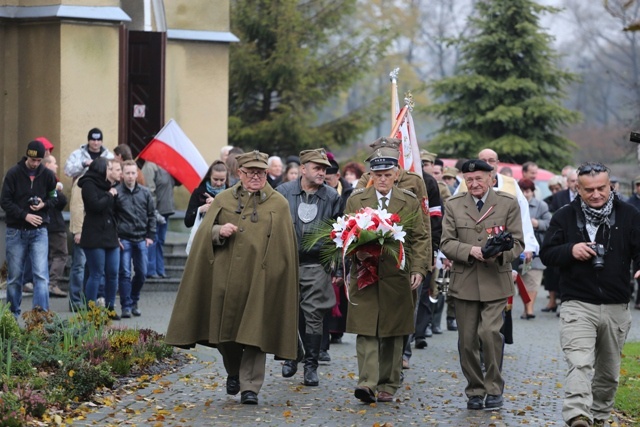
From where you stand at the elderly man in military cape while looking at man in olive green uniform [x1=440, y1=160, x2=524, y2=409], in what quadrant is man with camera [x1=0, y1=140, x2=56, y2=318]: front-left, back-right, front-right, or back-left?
back-left

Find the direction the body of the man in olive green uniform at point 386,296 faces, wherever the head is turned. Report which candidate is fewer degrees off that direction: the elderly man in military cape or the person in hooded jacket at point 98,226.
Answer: the elderly man in military cape

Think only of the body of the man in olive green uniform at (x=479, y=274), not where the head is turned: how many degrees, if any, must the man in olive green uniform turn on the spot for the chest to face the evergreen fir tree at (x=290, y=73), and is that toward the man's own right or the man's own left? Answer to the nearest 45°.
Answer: approximately 180°

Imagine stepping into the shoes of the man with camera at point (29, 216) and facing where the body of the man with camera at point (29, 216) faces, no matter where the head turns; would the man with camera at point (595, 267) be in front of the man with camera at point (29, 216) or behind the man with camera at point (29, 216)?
in front

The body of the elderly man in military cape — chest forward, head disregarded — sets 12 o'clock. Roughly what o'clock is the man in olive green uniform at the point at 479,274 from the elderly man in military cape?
The man in olive green uniform is roughly at 9 o'clock from the elderly man in military cape.

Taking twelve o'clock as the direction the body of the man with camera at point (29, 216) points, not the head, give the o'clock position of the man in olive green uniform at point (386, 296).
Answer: The man in olive green uniform is roughly at 11 o'clock from the man with camera.
